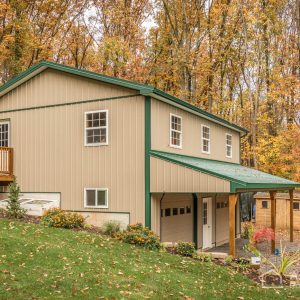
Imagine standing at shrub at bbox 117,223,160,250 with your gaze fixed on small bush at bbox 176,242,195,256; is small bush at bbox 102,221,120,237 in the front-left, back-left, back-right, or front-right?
back-left

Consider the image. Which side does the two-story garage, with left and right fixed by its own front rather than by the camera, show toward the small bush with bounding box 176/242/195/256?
front

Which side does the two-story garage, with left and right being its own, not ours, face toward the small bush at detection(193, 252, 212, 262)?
front
